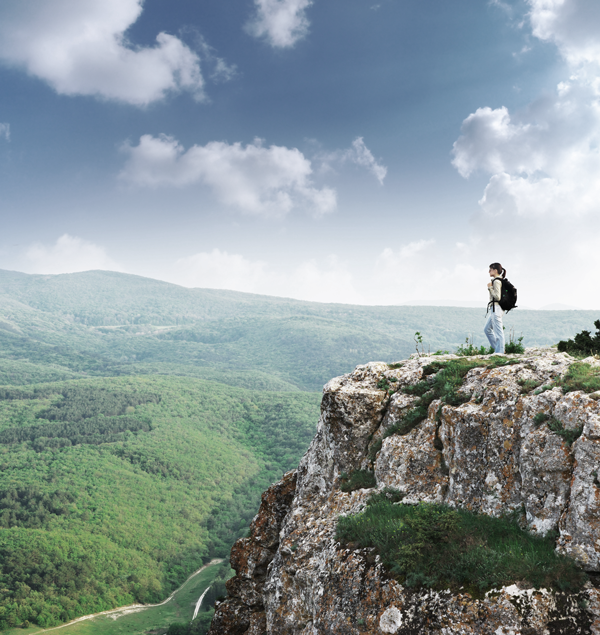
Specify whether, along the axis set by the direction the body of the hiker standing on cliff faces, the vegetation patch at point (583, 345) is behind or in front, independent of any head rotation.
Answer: behind

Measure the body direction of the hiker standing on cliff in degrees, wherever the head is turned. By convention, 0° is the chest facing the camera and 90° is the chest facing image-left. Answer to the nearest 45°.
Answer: approximately 90°

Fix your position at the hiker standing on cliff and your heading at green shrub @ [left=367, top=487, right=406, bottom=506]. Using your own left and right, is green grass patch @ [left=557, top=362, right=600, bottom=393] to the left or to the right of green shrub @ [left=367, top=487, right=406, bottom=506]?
left

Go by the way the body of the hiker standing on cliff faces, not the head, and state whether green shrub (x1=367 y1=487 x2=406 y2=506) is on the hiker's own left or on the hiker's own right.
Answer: on the hiker's own left
